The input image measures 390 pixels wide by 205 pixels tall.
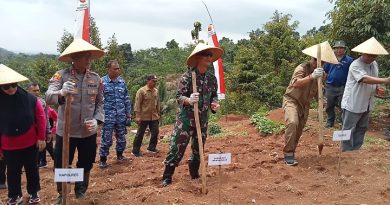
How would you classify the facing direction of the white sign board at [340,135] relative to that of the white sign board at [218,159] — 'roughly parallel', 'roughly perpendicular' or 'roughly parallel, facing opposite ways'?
roughly parallel

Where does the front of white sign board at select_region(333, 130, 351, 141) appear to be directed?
toward the camera

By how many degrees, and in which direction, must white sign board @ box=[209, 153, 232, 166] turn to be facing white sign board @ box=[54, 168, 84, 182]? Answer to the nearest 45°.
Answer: approximately 45° to its right

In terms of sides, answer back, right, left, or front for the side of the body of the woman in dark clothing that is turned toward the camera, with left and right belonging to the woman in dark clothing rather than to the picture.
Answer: front

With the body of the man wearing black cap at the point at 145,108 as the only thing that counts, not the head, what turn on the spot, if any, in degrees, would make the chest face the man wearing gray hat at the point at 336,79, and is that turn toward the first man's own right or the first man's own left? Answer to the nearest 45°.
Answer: approximately 45° to the first man's own left

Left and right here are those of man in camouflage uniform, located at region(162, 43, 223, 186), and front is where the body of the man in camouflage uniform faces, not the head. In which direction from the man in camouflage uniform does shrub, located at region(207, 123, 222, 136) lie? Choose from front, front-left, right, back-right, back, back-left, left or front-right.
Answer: back-left

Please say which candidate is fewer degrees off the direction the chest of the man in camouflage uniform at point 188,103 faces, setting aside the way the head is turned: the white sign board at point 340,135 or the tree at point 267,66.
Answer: the white sign board

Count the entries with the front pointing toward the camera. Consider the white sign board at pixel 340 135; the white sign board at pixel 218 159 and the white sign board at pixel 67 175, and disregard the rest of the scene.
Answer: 3

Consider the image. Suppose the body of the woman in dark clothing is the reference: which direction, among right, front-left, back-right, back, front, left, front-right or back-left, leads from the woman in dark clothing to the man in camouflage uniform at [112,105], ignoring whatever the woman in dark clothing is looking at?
back-left

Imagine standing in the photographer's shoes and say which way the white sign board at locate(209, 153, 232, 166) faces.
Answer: facing the viewer

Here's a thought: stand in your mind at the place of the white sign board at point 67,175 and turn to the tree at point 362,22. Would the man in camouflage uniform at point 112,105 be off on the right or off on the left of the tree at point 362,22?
left

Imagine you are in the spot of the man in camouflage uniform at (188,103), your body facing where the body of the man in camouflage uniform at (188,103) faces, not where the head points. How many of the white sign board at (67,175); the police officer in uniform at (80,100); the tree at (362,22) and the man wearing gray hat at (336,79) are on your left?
2
